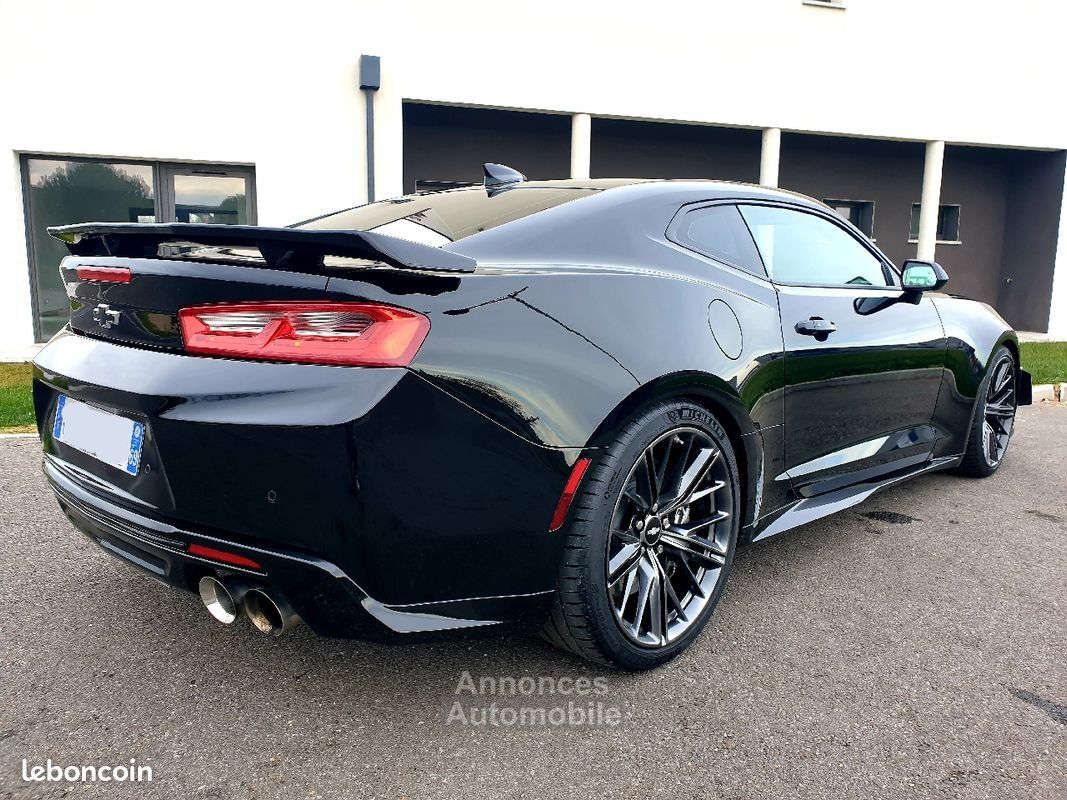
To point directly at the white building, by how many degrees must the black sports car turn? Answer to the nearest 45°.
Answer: approximately 45° to its left

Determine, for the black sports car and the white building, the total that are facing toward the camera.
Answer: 1

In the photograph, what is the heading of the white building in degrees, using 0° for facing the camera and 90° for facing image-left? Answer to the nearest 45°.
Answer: approximately 0°

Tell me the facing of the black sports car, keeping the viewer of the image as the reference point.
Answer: facing away from the viewer and to the right of the viewer

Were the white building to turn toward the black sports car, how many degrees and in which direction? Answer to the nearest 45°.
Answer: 0° — it already faces it
